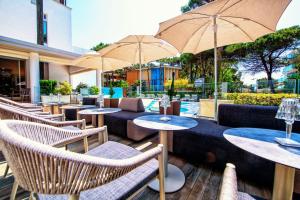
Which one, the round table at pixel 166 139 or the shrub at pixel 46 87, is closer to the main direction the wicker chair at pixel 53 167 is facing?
the round table

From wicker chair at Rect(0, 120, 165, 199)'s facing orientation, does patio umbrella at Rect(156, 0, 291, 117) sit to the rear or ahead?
ahead

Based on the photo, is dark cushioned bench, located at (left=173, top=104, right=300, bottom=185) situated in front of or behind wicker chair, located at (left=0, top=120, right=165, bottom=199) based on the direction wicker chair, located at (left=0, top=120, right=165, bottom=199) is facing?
in front

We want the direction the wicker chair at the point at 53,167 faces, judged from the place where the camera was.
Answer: facing away from the viewer and to the right of the viewer

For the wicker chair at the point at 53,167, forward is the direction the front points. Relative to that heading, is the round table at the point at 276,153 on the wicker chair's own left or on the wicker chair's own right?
on the wicker chair's own right

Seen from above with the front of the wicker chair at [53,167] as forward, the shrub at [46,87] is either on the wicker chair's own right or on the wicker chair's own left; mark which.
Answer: on the wicker chair's own left

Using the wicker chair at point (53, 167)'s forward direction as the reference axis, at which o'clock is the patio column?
The patio column is roughly at 10 o'clock from the wicker chair.
